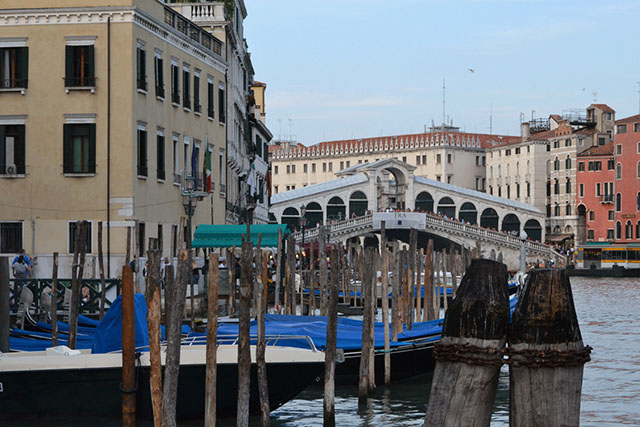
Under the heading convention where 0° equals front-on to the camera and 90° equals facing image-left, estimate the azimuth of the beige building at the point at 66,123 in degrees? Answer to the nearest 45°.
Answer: approximately 270°

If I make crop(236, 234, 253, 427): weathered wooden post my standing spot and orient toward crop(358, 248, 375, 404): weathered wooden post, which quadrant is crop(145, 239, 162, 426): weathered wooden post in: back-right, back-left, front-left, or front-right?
back-left

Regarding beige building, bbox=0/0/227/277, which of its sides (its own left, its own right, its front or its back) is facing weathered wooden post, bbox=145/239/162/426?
right

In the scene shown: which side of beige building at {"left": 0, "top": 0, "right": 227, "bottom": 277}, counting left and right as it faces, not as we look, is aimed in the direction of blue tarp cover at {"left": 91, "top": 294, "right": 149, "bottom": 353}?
right

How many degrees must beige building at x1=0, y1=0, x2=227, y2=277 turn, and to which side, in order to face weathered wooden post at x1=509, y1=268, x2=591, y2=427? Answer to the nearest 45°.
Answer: approximately 90° to its right

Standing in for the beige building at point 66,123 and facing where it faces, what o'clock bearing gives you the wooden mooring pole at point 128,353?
The wooden mooring pole is roughly at 3 o'clock from the beige building.

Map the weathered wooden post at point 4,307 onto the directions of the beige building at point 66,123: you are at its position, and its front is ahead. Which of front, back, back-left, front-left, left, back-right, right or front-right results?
right

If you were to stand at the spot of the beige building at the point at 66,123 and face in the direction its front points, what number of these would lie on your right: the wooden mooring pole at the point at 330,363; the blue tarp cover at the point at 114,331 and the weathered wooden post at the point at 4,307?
3

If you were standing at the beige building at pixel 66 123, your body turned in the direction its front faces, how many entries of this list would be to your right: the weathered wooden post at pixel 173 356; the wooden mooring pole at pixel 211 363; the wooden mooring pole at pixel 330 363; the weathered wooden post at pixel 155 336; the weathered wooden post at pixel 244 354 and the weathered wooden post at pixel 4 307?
6

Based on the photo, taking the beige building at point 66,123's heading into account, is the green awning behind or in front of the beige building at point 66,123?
in front

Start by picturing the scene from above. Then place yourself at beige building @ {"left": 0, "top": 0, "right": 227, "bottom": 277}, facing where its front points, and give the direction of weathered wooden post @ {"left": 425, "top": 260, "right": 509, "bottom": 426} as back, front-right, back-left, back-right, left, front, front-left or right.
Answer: right

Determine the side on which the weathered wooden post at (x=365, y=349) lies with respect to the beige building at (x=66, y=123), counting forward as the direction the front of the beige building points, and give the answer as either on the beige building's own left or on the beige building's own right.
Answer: on the beige building's own right
